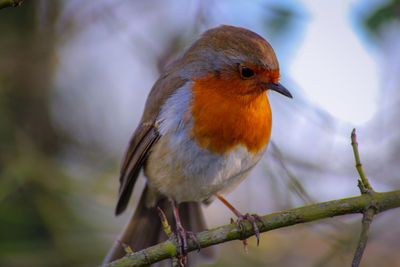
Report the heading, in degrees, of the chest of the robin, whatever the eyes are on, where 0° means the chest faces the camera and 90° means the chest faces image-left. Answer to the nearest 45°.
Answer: approximately 315°
